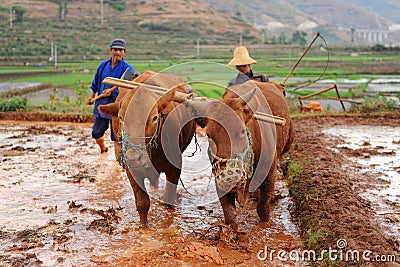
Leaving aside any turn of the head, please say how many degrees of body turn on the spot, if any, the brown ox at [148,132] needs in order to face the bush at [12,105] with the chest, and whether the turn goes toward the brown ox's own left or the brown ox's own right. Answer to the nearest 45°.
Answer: approximately 180°

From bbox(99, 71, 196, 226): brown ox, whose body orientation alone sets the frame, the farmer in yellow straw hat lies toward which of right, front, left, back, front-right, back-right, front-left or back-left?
back-left

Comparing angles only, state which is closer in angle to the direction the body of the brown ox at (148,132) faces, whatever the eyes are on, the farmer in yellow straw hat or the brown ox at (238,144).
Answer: the brown ox

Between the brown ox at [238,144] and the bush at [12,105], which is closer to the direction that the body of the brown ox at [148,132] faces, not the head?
the brown ox

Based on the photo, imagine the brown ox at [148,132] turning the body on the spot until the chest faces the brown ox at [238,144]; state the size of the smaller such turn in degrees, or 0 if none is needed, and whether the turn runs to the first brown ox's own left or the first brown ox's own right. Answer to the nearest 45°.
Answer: approximately 45° to the first brown ox's own left

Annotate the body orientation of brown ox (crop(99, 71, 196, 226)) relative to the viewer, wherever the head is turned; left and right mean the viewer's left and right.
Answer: facing the viewer
